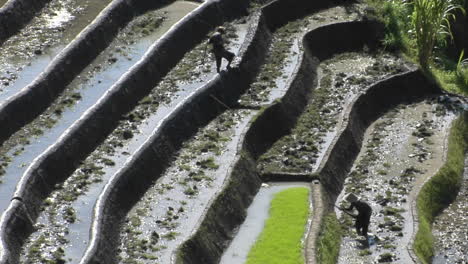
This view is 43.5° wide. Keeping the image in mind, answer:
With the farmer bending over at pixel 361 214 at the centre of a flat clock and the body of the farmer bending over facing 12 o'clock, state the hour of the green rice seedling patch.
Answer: The green rice seedling patch is roughly at 11 o'clock from the farmer bending over.

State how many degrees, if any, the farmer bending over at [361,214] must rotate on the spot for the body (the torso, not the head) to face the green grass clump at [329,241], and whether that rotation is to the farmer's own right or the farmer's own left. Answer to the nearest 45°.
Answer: approximately 45° to the farmer's own left

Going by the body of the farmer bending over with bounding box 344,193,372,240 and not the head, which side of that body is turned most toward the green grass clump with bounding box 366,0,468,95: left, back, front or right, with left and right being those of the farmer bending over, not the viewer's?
right

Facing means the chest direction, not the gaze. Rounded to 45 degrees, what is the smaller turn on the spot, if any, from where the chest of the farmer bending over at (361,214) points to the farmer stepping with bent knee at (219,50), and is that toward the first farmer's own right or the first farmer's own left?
approximately 45° to the first farmer's own right

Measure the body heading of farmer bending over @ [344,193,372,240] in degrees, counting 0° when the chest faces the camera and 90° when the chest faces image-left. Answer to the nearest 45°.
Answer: approximately 90°

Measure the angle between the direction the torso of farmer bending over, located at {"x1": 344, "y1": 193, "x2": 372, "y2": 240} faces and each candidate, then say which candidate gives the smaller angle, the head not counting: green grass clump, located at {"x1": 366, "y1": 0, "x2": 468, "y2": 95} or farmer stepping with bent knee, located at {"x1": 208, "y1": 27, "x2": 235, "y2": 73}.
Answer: the farmer stepping with bent knee
